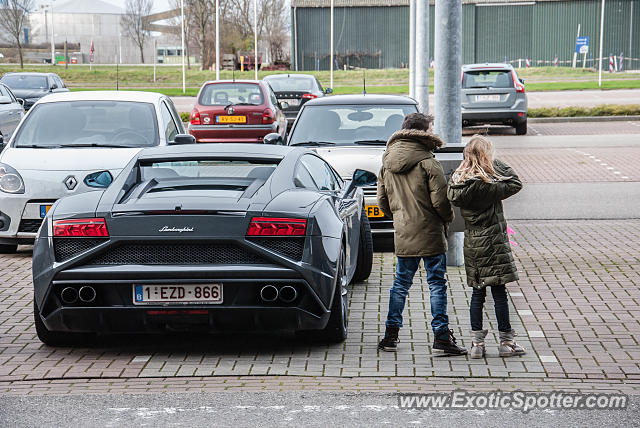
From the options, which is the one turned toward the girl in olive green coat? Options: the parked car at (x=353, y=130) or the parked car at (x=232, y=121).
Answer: the parked car at (x=353, y=130)

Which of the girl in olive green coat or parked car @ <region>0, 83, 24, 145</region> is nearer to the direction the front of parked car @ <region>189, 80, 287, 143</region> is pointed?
the parked car

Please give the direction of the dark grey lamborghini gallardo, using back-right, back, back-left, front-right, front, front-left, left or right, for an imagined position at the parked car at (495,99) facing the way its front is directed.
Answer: back

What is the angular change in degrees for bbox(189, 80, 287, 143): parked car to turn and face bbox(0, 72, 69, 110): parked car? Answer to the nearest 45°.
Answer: approximately 45° to its left

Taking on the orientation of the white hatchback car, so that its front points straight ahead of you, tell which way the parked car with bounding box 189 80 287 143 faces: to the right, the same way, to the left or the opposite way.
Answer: the opposite way

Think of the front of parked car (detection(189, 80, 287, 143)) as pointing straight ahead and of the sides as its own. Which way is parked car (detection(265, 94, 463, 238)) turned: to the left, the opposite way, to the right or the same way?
the opposite way

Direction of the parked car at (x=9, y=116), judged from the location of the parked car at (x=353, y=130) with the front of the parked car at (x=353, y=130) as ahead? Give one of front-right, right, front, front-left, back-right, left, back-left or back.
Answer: back-right

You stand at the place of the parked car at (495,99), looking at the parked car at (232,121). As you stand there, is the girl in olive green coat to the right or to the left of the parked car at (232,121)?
left

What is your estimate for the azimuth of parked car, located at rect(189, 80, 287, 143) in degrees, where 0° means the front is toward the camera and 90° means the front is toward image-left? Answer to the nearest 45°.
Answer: approximately 180°

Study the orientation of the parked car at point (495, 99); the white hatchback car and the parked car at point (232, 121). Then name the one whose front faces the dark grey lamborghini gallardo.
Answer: the white hatchback car

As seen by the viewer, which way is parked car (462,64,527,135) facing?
away from the camera

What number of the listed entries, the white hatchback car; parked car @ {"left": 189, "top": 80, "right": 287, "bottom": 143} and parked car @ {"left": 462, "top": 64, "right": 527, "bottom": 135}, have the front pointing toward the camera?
1

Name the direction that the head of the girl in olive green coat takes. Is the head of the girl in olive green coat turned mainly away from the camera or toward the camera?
away from the camera

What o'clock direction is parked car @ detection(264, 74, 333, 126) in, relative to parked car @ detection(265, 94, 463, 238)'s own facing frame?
parked car @ detection(264, 74, 333, 126) is roughly at 6 o'clock from parked car @ detection(265, 94, 463, 238).

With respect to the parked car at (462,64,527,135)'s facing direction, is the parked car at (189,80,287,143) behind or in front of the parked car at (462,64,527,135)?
behind
